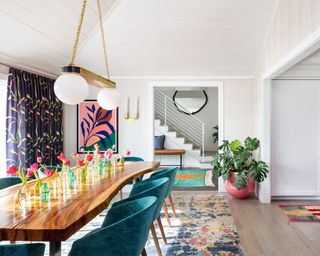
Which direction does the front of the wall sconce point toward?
toward the camera

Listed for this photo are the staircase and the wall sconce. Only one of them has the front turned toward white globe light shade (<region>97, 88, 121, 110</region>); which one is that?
the wall sconce

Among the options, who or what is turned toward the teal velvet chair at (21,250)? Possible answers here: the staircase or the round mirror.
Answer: the round mirror

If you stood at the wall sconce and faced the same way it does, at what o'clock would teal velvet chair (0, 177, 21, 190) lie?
The teal velvet chair is roughly at 1 o'clock from the wall sconce.

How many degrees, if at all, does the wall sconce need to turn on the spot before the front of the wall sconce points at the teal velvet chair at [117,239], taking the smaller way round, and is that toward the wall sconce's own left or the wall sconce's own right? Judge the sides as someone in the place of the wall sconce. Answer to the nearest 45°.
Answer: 0° — it already faces it

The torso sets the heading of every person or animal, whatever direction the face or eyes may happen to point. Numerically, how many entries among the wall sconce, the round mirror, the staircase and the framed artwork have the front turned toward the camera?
3

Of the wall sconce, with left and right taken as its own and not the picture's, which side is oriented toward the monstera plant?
left

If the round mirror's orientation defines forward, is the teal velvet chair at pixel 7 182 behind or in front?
in front

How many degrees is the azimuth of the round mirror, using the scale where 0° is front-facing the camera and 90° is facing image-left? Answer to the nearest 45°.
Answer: approximately 0°

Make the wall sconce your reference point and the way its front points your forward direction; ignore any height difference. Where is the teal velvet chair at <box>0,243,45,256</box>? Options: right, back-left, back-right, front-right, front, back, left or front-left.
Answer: front

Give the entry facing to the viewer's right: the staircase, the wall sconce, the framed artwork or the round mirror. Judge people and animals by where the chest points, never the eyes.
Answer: the staircase

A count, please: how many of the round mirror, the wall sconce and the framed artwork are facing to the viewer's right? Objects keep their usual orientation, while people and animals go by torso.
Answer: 0

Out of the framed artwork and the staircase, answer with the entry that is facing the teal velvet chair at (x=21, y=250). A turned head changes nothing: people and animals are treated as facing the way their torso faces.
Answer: the framed artwork

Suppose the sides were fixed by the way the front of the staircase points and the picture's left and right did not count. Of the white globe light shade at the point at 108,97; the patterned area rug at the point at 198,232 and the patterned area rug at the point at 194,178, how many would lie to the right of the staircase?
3
